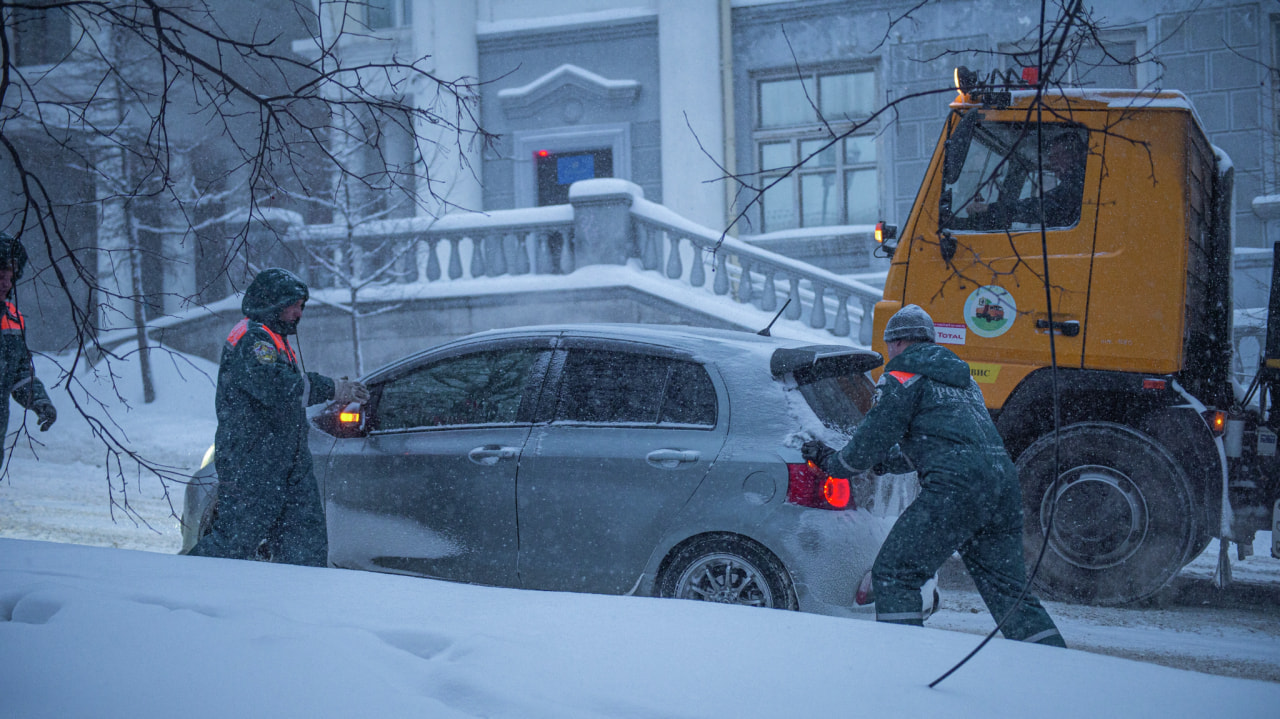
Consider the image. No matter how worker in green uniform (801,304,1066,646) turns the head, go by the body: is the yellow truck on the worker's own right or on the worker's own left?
on the worker's own right

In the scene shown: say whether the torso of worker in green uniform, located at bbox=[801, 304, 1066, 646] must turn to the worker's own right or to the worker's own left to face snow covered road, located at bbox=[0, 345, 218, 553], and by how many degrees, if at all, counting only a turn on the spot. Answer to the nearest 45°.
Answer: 0° — they already face it

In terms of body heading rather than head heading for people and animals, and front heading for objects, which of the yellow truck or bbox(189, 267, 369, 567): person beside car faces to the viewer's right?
the person beside car

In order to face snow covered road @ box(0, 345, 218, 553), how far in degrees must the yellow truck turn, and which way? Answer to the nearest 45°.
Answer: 0° — it already faces it

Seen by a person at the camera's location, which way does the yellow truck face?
facing to the left of the viewer

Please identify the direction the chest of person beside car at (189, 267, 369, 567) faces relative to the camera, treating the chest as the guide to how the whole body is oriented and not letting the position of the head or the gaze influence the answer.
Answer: to the viewer's right

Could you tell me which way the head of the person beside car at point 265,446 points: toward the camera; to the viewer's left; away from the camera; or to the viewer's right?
to the viewer's right

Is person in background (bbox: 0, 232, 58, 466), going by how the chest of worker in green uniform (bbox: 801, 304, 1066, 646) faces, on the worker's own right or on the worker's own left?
on the worker's own left

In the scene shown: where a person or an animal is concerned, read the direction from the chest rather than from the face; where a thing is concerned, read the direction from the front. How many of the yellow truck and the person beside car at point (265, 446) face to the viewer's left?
1

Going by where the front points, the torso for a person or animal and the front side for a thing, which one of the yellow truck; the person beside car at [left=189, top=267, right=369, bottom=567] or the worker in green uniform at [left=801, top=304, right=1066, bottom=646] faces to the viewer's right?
the person beside car

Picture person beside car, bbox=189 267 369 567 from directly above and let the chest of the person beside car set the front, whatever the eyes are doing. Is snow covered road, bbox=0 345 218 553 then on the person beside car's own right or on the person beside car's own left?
on the person beside car's own left

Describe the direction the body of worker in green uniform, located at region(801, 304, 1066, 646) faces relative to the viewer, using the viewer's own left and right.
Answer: facing away from the viewer and to the left of the viewer

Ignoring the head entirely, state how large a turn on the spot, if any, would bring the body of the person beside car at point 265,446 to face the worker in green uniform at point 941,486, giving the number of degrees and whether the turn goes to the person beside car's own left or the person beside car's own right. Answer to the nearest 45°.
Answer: approximately 45° to the person beside car's own right

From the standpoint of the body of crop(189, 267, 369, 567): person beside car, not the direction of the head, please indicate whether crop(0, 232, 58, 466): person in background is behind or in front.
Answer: behind

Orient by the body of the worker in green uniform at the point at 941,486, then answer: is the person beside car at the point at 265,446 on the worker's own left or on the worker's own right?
on the worker's own left
